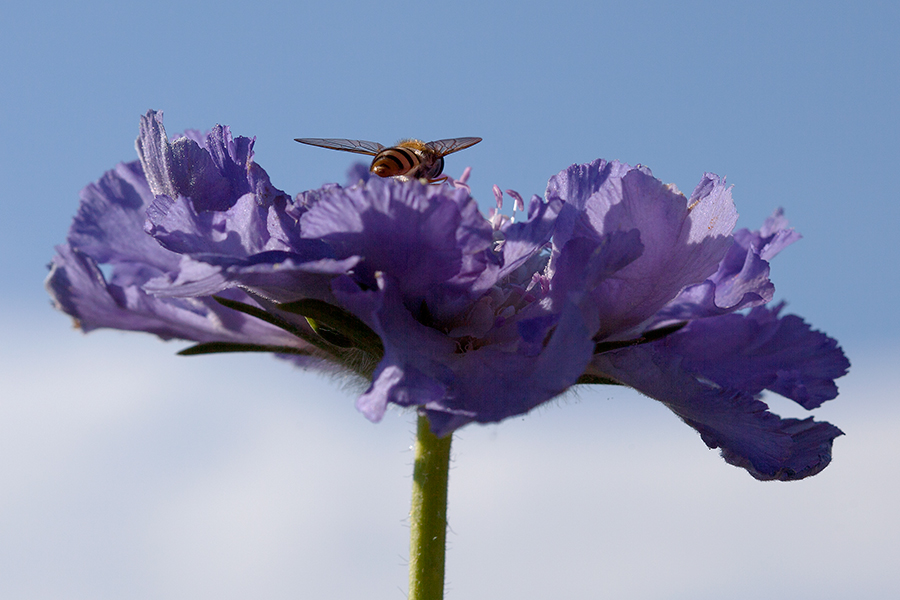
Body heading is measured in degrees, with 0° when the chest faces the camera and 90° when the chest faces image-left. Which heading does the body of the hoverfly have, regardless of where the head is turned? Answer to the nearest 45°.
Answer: approximately 225°
